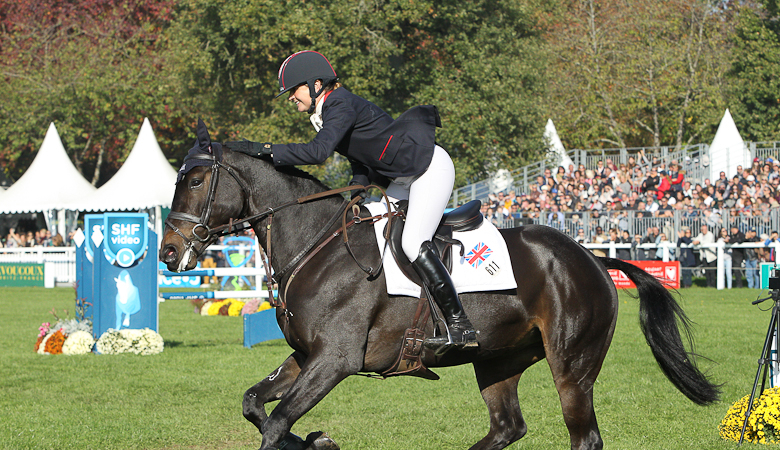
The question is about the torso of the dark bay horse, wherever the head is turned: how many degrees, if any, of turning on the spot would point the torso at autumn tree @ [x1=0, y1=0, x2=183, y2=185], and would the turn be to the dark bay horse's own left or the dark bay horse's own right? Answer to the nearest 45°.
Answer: approximately 45° to the dark bay horse's own right

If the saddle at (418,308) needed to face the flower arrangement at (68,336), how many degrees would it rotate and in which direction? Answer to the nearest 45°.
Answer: approximately 45° to its right

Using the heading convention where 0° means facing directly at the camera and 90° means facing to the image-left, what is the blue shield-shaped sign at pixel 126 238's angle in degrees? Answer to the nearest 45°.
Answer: approximately 0°

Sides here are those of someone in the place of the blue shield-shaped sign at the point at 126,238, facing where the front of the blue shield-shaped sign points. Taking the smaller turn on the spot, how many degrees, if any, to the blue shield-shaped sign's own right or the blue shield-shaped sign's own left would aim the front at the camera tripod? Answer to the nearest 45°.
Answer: approximately 45° to the blue shield-shaped sign's own left

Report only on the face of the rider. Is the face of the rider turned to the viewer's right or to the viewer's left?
to the viewer's left

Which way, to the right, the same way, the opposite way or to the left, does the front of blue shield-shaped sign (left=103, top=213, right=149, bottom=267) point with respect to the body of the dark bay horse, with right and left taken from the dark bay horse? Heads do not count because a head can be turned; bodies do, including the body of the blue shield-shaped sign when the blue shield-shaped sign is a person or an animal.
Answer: to the left

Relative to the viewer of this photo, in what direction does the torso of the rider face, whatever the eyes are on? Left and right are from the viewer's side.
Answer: facing to the left of the viewer

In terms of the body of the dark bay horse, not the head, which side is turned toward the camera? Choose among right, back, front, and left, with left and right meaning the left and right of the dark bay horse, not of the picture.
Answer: left

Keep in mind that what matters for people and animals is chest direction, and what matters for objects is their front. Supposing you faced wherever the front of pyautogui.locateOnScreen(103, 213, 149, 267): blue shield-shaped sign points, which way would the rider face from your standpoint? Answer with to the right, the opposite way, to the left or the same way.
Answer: to the right

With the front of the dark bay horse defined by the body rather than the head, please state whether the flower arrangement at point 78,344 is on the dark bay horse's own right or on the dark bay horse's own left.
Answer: on the dark bay horse's own right

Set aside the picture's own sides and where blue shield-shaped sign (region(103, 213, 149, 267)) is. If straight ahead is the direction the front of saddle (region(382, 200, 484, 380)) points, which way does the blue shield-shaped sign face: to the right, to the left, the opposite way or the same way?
to the left

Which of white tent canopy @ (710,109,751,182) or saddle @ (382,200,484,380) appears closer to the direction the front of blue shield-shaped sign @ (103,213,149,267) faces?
the saddle

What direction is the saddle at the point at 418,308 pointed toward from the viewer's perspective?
to the viewer's left

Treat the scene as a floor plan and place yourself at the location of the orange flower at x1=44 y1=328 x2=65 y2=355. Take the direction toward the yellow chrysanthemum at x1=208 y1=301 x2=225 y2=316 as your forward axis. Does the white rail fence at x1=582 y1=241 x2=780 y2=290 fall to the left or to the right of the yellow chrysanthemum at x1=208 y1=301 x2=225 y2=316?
right

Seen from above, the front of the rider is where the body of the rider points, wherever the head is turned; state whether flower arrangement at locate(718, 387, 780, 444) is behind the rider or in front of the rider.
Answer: behind
